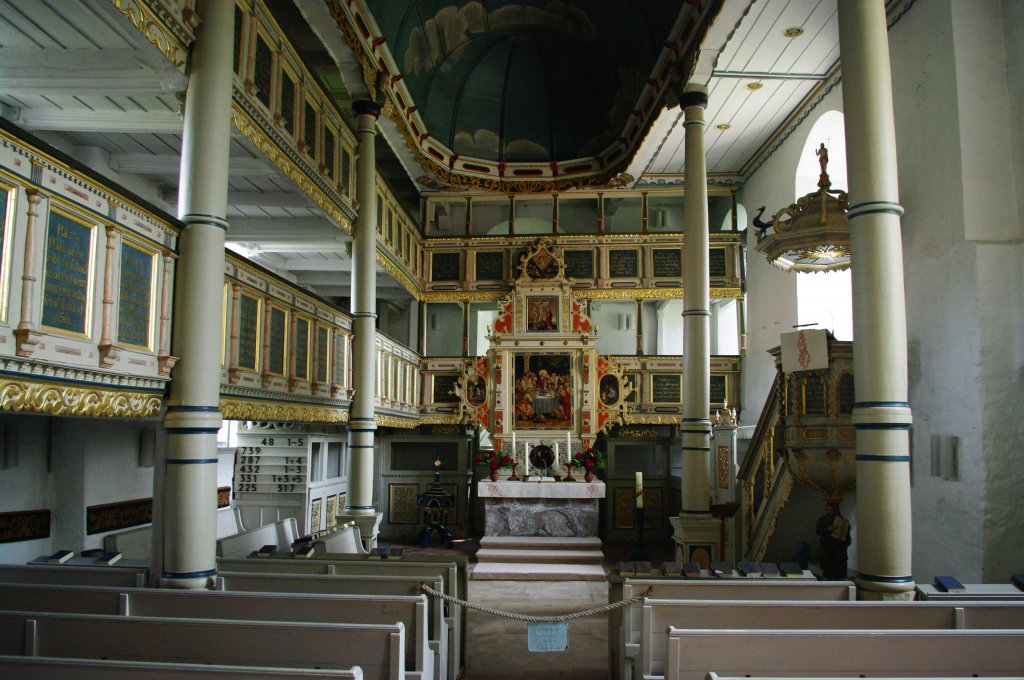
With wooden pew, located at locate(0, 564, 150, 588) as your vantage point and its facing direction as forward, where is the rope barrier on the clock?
The rope barrier is roughly at 4 o'clock from the wooden pew.

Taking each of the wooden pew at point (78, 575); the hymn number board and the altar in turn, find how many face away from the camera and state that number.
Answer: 1

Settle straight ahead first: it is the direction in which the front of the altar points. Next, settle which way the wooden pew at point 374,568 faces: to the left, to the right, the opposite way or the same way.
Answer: the opposite way

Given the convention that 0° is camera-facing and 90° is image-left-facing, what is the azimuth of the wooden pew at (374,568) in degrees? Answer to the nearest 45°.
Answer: approximately 180°

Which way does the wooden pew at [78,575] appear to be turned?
away from the camera

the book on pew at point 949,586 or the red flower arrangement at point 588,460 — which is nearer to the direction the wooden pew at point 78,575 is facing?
the red flower arrangement

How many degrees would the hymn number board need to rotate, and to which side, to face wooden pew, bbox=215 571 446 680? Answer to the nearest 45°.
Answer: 0° — it already faces it

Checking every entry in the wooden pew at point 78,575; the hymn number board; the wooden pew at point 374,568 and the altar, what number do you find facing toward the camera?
2

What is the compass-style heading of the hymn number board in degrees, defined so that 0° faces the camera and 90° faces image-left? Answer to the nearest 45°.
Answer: approximately 0°

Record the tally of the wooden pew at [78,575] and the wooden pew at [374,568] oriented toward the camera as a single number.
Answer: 0

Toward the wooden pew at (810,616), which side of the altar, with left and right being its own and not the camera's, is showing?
front
